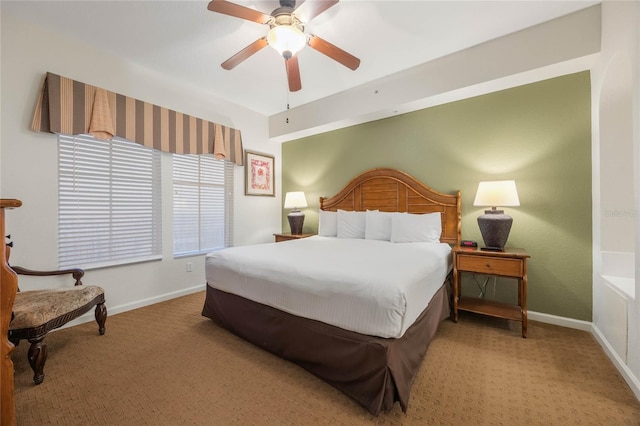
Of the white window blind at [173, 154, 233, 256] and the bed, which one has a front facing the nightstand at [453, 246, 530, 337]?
the white window blind

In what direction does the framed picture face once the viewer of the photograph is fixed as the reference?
facing the viewer and to the right of the viewer

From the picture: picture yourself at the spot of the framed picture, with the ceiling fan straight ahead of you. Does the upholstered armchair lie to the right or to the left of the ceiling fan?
right

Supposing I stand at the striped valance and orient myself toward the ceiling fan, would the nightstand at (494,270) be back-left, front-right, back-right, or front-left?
front-left

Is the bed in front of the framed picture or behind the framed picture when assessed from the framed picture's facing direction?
in front

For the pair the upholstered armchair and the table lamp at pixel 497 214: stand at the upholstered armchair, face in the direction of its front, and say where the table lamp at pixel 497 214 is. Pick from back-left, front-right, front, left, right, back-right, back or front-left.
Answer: front

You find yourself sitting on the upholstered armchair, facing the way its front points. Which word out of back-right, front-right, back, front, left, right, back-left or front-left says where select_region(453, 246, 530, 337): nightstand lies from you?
front

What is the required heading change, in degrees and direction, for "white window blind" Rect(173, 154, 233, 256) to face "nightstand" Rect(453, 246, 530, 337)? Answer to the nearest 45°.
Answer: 0° — it already faces it

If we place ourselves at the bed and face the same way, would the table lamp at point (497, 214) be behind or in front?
behind

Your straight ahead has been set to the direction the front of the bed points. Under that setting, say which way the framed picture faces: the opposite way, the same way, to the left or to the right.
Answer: to the left

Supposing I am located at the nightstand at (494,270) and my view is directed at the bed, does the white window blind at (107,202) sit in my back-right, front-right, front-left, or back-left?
front-right

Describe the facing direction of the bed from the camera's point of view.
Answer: facing the viewer and to the left of the viewer

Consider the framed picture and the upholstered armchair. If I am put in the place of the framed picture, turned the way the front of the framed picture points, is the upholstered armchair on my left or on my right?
on my right

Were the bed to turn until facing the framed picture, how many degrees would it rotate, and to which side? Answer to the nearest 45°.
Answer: approximately 90° to its right

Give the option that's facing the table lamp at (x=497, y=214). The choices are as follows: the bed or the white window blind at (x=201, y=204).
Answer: the white window blind

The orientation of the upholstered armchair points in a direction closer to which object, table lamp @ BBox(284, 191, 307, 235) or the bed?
the bed
